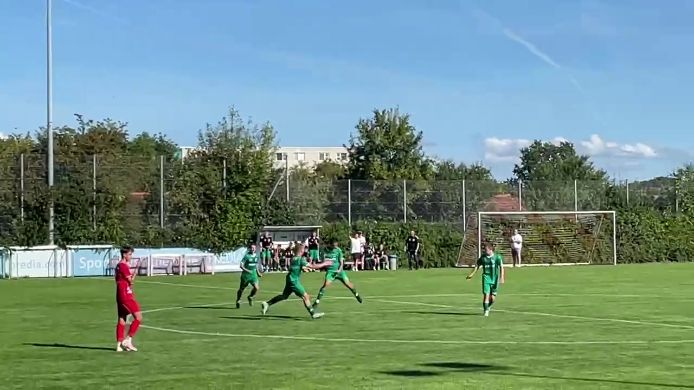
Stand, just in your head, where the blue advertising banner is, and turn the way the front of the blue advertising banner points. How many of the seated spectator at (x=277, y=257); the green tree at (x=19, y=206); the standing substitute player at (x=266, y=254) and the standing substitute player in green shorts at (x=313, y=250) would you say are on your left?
3

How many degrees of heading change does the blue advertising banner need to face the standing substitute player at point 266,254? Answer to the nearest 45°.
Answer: approximately 90° to its left

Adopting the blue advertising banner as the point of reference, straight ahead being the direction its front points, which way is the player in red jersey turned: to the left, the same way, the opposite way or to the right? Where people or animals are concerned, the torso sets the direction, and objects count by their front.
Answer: to the left

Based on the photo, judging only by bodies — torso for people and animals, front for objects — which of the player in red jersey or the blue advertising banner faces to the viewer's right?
the player in red jersey

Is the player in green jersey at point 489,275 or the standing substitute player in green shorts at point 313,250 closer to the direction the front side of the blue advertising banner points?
the player in green jersey

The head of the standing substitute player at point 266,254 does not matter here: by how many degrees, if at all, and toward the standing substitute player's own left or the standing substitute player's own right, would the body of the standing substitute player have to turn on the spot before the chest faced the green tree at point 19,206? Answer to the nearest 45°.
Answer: approximately 90° to the standing substitute player's own right

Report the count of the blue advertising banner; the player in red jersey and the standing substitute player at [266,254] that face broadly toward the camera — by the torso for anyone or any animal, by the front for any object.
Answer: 2

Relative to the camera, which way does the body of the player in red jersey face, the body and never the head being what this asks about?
to the viewer's right

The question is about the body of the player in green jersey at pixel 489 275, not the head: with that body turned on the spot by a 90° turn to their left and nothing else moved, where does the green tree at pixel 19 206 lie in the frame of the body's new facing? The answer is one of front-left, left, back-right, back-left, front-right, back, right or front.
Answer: back

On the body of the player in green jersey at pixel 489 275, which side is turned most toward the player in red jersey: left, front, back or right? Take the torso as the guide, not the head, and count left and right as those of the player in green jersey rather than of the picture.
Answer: front

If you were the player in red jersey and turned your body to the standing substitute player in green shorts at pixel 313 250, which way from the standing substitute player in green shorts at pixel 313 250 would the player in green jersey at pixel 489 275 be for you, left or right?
right

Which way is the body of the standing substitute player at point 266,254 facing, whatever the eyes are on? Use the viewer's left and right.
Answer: facing the viewer

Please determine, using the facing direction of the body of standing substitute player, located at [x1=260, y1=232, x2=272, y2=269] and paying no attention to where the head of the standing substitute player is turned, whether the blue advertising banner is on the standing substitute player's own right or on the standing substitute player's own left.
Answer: on the standing substitute player's own right

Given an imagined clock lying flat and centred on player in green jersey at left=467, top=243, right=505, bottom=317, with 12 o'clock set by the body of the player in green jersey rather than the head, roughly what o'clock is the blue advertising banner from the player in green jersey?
The blue advertising banner is roughly at 3 o'clock from the player in green jersey.
